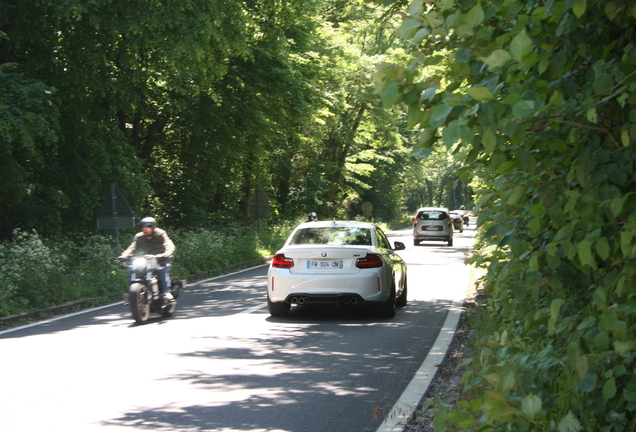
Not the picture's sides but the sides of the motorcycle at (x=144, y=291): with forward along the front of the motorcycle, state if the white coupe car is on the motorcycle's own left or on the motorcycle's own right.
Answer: on the motorcycle's own left

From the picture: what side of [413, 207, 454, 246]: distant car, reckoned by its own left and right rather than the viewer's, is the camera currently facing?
back

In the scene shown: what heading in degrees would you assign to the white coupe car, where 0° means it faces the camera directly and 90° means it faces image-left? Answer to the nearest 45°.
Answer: approximately 180°

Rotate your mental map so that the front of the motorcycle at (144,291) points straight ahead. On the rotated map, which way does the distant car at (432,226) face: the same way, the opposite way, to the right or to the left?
the opposite way

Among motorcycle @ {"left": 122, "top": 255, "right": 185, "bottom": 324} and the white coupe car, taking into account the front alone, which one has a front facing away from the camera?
the white coupe car

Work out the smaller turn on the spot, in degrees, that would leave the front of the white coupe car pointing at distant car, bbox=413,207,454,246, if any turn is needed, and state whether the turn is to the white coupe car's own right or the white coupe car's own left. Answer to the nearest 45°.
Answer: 0° — it already faces it

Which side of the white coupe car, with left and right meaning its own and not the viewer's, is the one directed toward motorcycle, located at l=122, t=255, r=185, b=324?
left

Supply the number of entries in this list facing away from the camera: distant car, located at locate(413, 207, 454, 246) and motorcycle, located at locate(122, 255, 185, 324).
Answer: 1
